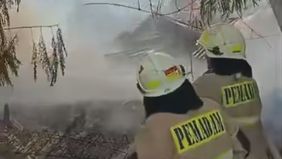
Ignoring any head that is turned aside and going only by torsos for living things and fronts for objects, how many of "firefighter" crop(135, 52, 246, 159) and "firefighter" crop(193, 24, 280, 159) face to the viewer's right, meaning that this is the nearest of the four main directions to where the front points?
0

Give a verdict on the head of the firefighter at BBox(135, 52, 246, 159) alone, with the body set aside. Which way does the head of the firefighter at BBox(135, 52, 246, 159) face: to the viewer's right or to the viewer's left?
to the viewer's left

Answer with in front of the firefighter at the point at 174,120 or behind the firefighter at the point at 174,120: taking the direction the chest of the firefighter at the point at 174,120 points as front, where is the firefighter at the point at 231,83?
in front

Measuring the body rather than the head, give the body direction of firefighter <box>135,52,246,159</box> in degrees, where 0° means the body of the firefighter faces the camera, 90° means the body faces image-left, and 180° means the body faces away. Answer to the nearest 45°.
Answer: approximately 180°

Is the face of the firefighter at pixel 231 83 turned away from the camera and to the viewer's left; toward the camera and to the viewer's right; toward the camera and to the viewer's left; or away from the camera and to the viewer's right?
away from the camera and to the viewer's left

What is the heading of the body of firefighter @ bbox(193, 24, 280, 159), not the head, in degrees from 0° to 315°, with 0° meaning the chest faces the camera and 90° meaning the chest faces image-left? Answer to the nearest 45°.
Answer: approximately 135°

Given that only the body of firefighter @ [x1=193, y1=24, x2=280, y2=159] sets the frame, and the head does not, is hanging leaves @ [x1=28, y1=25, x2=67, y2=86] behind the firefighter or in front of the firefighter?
in front

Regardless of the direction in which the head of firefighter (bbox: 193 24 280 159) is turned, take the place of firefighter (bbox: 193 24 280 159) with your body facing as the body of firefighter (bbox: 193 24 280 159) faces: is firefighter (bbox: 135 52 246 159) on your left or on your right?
on your left

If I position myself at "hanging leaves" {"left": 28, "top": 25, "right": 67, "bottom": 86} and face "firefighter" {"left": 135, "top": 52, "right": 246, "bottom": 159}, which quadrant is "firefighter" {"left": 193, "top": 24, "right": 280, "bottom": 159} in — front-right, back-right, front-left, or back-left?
front-left
